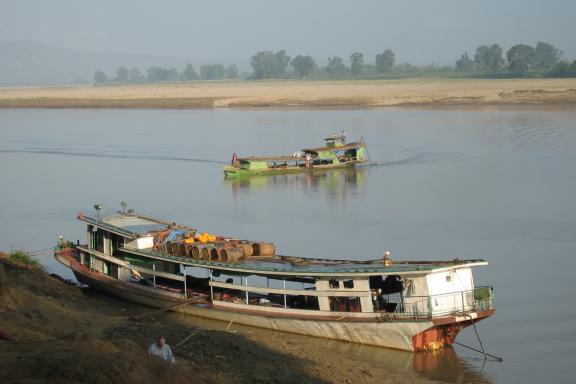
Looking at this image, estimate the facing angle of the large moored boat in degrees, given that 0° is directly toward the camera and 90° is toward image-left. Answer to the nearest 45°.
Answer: approximately 135°

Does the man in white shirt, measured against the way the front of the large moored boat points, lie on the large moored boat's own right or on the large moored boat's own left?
on the large moored boat's own left
